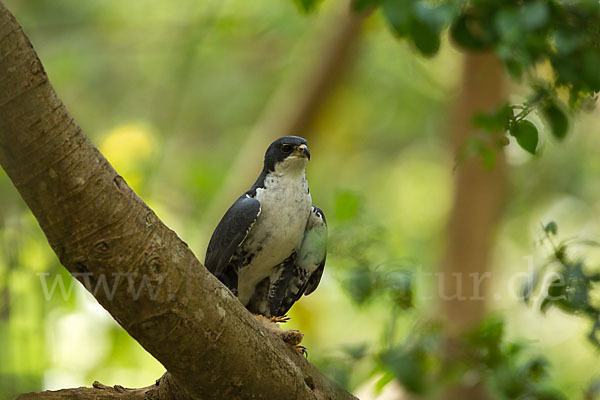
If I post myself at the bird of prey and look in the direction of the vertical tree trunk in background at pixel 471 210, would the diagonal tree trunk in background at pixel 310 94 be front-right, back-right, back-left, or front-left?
front-left

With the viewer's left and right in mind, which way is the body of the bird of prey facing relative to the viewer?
facing the viewer and to the right of the viewer

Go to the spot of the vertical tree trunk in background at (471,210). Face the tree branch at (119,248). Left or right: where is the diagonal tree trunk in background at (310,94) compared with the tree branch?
right

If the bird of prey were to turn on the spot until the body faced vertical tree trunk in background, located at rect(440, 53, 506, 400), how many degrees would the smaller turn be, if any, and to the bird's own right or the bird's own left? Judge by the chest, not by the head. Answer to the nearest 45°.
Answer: approximately 90° to the bird's own left
